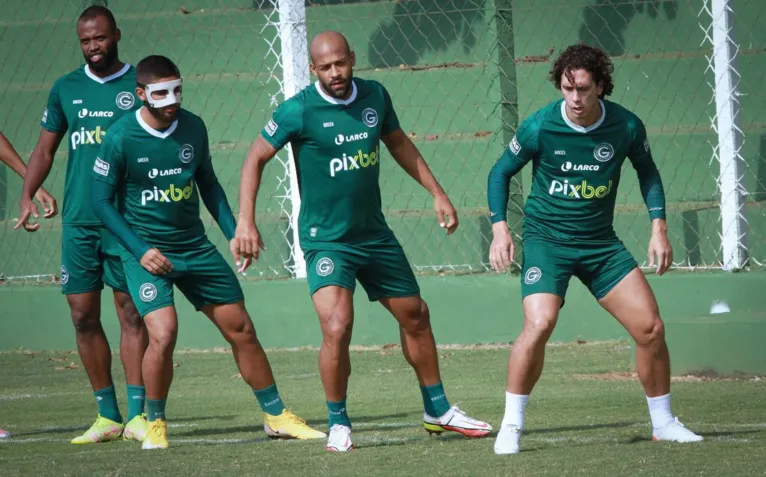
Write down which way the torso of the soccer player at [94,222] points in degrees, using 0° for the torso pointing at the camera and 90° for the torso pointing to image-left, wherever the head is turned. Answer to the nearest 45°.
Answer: approximately 0°

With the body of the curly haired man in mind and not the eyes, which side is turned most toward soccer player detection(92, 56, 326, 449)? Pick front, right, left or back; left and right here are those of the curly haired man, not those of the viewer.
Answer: right

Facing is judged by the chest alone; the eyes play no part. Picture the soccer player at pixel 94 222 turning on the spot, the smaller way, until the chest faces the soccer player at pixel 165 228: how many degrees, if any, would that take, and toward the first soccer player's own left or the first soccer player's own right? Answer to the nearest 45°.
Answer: approximately 45° to the first soccer player's own left

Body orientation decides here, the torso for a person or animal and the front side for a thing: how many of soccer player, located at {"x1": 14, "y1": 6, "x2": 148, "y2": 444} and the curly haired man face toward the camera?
2

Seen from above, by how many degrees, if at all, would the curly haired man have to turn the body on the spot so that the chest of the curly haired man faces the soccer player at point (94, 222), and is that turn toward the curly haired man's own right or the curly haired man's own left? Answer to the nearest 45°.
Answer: approximately 90° to the curly haired man's own right

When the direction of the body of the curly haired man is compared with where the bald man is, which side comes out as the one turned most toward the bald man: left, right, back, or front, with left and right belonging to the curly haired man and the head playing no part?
right

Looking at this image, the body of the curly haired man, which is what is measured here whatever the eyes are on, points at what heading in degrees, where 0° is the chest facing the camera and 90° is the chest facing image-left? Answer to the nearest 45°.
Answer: approximately 0°

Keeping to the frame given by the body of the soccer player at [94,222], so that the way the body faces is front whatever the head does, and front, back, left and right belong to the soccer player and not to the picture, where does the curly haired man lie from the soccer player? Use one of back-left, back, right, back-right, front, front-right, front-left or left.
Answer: front-left
